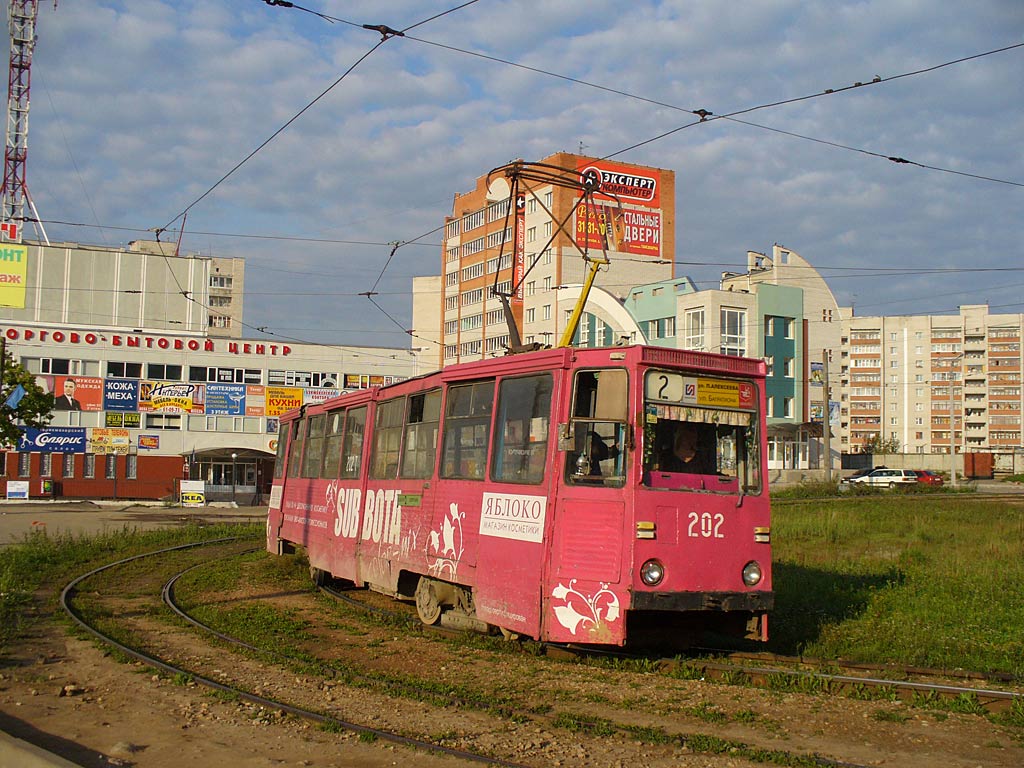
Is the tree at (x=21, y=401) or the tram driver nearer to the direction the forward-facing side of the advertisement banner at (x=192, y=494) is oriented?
the tram driver

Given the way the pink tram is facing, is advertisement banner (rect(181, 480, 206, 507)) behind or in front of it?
behind

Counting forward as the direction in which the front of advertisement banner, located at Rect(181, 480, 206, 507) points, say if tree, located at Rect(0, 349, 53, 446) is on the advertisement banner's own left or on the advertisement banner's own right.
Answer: on the advertisement banner's own right

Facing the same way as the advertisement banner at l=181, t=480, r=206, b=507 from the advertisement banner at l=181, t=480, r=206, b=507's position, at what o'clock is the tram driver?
The tram driver is roughly at 12 o'clock from the advertisement banner.

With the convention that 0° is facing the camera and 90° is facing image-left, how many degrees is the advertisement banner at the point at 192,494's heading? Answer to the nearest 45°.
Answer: approximately 0°

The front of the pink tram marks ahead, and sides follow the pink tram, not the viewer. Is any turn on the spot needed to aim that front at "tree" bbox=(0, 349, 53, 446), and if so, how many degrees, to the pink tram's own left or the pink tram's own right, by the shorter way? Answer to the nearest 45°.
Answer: approximately 180°

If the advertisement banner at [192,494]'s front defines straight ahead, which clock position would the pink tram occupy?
The pink tram is roughly at 12 o'clock from the advertisement banner.
